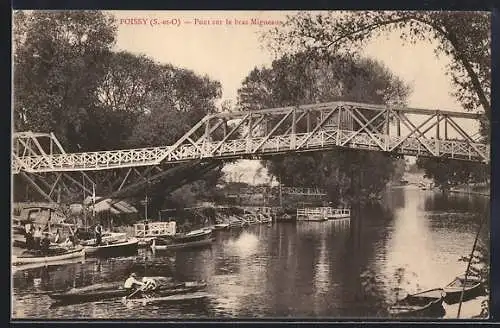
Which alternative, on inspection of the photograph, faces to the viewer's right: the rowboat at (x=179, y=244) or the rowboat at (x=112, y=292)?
the rowboat at (x=179, y=244)

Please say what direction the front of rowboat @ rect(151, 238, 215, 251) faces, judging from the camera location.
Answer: facing to the right of the viewer

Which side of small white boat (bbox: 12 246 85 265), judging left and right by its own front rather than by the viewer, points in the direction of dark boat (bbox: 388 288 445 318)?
front

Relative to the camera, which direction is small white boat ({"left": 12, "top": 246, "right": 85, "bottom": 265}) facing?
to the viewer's right

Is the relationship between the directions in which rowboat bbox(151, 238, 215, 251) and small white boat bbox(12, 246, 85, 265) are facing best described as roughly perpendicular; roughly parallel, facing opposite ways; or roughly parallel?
roughly parallel

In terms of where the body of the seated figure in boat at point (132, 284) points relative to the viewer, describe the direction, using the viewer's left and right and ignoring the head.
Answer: facing to the right of the viewer

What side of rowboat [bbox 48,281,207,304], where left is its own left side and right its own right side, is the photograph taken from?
left
